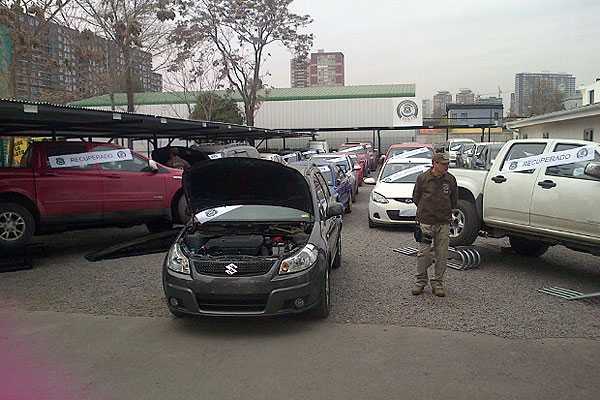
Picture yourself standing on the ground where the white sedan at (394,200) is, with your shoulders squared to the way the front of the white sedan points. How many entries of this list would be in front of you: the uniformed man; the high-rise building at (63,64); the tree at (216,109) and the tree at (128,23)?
1

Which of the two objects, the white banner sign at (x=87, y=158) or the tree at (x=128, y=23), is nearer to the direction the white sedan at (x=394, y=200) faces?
the white banner sign

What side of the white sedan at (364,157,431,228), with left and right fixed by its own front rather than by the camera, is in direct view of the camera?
front

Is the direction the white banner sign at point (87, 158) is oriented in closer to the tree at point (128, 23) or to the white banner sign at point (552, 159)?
the white banner sign

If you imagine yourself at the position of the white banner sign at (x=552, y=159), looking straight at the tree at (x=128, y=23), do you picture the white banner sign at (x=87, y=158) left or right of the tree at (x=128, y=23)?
left

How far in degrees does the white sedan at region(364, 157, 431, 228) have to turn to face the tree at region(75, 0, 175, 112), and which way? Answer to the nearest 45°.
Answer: approximately 135° to its right

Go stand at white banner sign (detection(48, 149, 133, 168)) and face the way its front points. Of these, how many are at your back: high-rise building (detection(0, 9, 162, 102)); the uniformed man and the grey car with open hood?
1

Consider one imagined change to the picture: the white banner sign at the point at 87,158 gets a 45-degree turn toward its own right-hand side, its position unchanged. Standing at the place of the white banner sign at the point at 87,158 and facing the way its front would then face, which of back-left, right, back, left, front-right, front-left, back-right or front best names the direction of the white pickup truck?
left

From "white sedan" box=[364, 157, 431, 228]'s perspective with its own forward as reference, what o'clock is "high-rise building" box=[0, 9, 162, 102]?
The high-rise building is roughly at 4 o'clock from the white sedan.

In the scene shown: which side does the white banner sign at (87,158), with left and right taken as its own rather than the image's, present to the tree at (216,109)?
back

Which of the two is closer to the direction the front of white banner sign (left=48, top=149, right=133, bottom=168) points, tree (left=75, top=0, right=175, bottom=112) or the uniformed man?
the uniformed man

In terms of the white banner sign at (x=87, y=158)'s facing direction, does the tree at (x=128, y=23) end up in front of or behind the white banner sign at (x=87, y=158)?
behind

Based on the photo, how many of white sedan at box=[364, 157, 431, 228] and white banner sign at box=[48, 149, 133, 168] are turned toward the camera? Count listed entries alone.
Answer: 2

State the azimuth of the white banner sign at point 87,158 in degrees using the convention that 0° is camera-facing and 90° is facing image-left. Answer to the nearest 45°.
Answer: approximately 0°

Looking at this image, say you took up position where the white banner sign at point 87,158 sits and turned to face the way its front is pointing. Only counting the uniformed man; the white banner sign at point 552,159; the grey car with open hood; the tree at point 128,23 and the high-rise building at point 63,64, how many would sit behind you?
2
